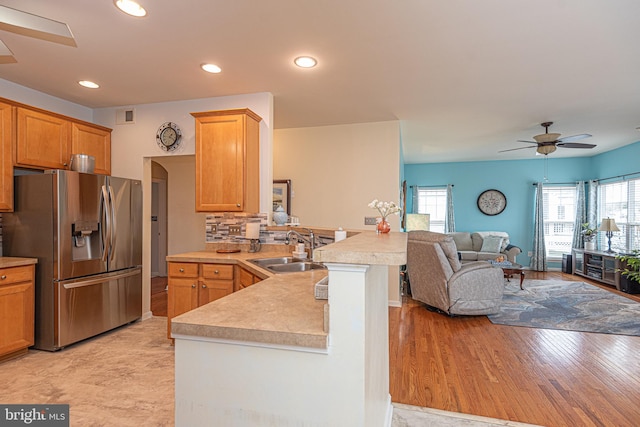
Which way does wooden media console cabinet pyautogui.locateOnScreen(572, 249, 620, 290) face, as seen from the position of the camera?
facing the viewer and to the left of the viewer

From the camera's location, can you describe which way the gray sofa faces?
facing the viewer

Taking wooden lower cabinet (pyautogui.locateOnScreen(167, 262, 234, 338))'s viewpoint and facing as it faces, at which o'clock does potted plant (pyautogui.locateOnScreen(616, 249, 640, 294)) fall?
The potted plant is roughly at 9 o'clock from the wooden lower cabinet.

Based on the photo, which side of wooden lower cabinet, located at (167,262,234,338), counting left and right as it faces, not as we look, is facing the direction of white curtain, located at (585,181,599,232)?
left

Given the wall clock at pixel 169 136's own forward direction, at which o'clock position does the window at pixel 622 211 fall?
The window is roughly at 9 o'clock from the wall clock.

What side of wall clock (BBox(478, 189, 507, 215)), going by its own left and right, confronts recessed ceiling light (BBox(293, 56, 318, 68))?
front

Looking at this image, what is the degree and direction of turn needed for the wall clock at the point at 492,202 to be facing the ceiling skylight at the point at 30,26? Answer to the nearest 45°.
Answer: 0° — it already faces it

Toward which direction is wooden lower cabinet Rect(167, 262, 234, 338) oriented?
toward the camera

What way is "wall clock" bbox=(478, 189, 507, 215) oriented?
toward the camera

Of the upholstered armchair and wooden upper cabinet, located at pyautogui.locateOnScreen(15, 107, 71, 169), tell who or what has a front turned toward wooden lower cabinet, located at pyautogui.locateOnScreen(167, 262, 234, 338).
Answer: the wooden upper cabinet

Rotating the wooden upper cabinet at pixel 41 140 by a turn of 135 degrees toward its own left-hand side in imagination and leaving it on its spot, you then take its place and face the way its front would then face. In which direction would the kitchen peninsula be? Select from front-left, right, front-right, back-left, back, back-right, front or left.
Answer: back

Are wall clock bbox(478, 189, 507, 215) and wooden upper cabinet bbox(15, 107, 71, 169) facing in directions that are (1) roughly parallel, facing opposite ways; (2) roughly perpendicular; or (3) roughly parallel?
roughly perpendicular

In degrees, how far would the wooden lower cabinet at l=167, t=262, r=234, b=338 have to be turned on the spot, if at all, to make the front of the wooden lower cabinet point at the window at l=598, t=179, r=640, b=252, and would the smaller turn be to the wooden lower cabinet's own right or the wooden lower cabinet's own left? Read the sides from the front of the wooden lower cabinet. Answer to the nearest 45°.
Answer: approximately 90° to the wooden lower cabinet's own left

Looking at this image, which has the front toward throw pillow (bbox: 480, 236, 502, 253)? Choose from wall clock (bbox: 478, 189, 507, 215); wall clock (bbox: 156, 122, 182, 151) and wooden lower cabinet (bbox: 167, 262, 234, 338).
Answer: wall clock (bbox: 478, 189, 507, 215)
